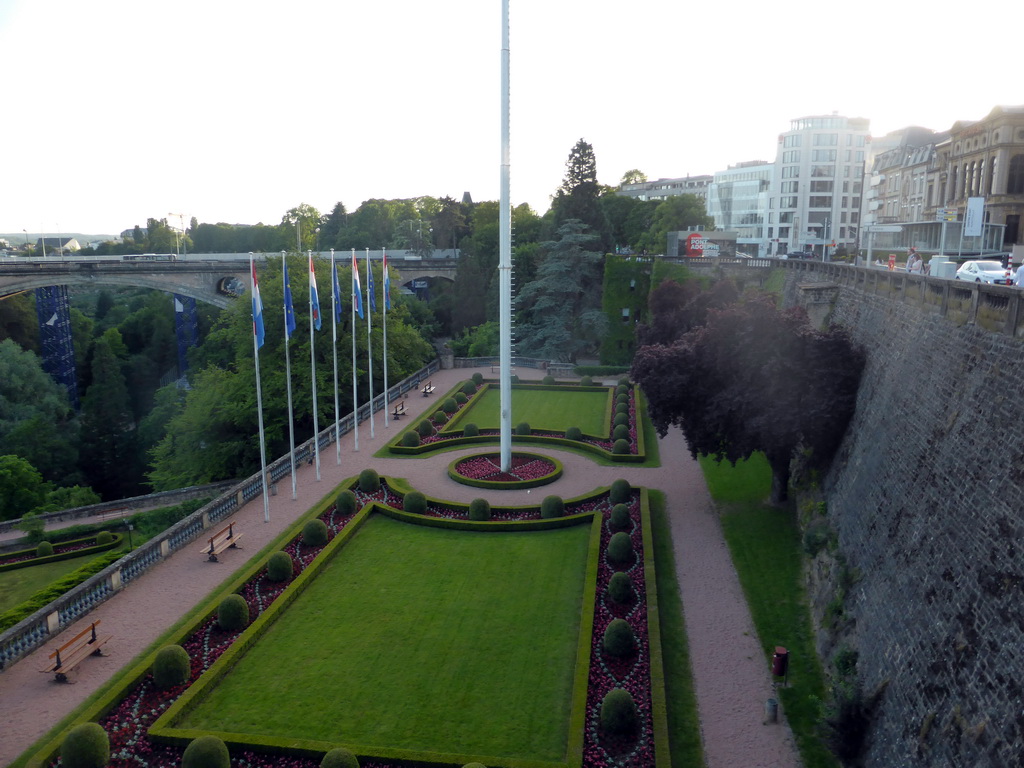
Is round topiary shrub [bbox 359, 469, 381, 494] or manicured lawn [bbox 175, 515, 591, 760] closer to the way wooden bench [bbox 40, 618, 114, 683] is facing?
the manicured lawn

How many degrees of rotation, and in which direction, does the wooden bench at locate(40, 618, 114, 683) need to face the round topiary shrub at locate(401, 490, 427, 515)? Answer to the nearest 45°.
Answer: approximately 90° to its left

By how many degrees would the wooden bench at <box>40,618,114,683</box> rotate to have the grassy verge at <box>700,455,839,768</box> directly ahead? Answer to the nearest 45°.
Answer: approximately 45° to its left

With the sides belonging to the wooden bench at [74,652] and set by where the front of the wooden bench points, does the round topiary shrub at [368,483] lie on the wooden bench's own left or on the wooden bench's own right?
on the wooden bench's own left

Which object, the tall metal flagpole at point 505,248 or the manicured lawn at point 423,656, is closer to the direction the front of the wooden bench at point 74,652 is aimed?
the manicured lawn

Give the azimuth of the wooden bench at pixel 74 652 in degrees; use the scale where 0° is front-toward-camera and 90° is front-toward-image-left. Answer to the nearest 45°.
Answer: approximately 315°

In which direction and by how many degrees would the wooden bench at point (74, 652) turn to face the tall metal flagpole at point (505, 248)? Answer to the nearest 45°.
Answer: approximately 90° to its left

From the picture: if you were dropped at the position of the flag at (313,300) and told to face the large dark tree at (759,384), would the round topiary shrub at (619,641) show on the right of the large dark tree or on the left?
right
